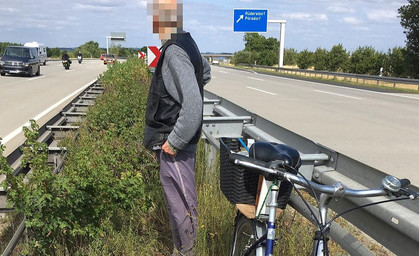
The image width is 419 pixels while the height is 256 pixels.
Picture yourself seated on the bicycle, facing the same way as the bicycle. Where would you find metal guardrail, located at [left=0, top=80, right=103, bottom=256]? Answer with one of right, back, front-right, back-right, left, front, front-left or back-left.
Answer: back

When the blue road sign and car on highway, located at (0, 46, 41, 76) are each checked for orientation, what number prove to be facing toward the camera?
2

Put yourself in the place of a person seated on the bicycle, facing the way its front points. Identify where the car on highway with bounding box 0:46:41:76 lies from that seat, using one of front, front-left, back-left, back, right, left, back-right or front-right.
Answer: back

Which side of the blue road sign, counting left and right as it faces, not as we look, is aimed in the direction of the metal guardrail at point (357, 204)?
front

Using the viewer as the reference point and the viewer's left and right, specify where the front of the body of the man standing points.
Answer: facing to the left of the viewer

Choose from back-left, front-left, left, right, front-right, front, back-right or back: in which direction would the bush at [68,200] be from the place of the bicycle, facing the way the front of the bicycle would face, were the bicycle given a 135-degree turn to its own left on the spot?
left

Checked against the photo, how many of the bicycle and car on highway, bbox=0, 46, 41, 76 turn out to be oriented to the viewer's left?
0

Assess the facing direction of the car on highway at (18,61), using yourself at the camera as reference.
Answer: facing the viewer

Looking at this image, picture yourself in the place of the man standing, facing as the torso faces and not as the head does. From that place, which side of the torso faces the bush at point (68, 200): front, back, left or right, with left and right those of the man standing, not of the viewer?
front

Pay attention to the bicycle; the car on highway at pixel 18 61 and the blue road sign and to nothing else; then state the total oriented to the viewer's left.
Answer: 0

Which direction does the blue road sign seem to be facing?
toward the camera

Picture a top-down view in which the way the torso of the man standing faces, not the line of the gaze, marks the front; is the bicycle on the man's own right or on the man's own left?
on the man's own left

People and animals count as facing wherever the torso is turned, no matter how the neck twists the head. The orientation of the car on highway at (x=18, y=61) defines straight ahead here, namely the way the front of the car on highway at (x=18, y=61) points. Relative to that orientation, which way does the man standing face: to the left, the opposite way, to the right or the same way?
to the right
